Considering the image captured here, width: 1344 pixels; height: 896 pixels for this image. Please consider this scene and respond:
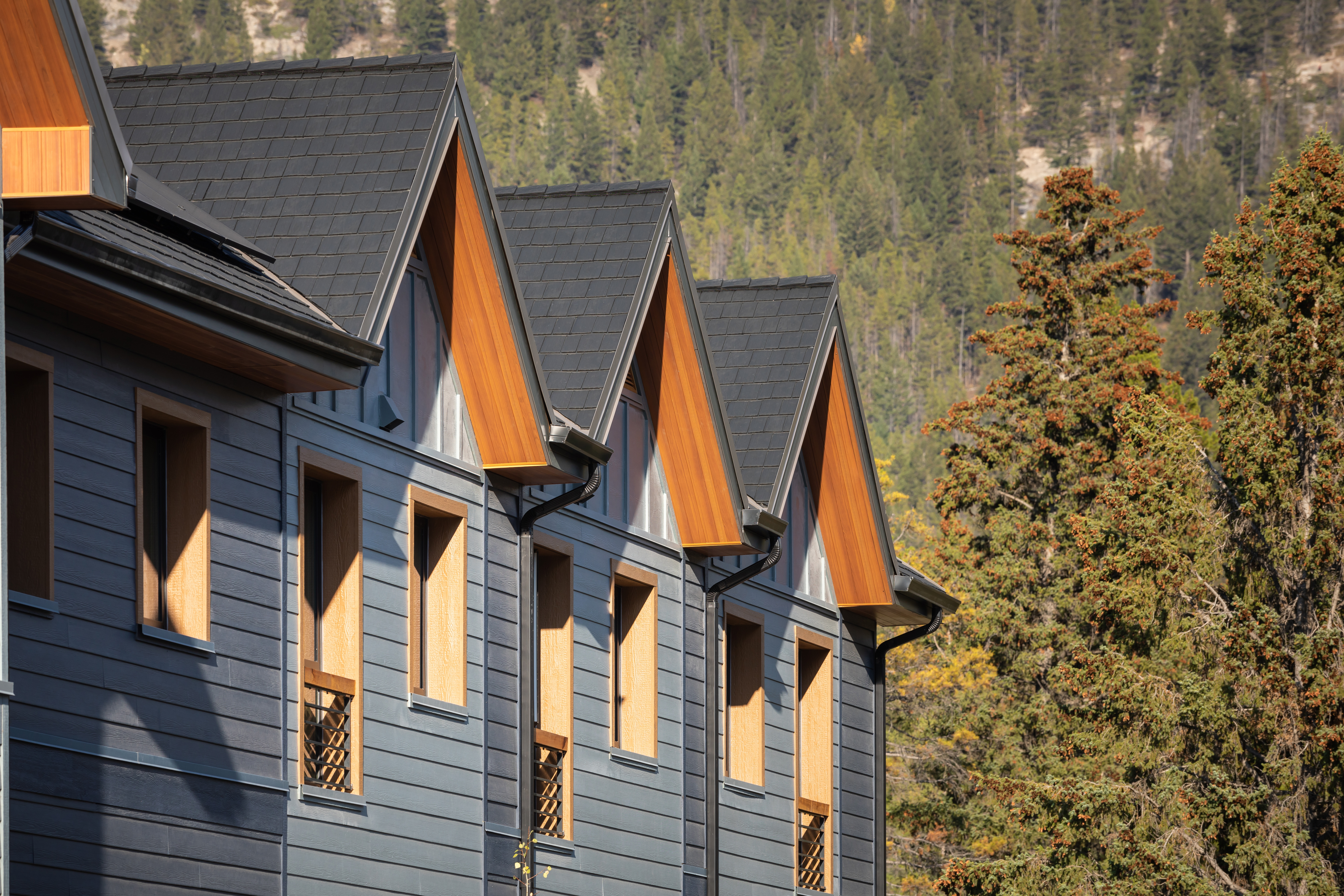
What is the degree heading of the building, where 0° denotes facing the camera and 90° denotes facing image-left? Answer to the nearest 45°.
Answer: approximately 315°
